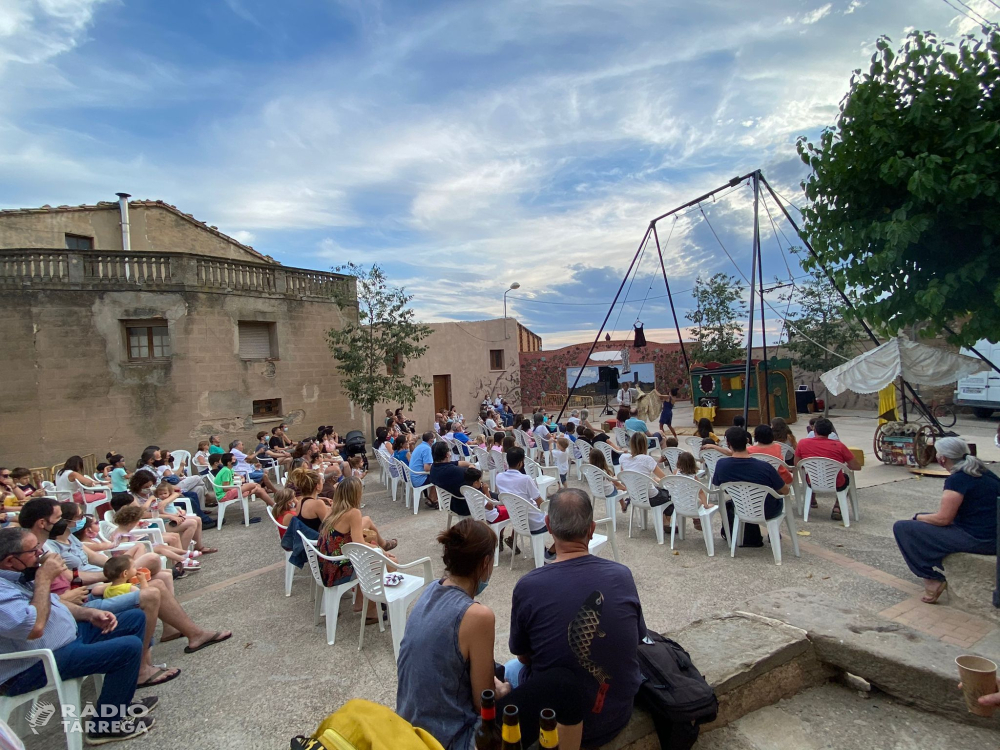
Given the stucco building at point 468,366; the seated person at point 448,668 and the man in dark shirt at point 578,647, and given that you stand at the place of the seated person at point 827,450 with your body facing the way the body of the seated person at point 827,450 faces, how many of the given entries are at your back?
2

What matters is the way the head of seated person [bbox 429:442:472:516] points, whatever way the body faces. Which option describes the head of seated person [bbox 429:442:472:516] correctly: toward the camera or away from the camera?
away from the camera

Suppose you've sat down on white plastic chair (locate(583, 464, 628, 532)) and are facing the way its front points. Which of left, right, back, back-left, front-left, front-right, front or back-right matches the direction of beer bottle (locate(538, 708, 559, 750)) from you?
back-right

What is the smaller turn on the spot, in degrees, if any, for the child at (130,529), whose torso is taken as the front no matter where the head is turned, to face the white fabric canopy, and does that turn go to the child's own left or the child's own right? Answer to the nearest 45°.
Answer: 0° — they already face it

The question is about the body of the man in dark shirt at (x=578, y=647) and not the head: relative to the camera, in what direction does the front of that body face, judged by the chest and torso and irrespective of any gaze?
away from the camera

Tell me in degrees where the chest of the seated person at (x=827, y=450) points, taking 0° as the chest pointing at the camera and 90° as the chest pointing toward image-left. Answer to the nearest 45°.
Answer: approximately 180°

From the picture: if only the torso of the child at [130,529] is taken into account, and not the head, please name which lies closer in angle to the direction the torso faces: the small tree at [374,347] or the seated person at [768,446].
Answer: the seated person

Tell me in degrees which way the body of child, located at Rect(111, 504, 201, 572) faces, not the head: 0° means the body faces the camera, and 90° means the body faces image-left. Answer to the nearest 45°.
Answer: approximately 270°

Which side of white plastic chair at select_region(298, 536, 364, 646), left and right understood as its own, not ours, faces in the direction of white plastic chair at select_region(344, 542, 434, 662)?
right

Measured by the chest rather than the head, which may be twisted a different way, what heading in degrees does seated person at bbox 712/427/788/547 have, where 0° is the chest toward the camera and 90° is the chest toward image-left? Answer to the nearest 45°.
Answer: approximately 180°

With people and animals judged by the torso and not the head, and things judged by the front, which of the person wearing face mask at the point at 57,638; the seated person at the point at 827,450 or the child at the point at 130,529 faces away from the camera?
the seated person

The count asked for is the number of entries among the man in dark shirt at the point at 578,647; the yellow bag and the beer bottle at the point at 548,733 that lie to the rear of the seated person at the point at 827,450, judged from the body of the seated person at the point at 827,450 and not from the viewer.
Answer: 3
